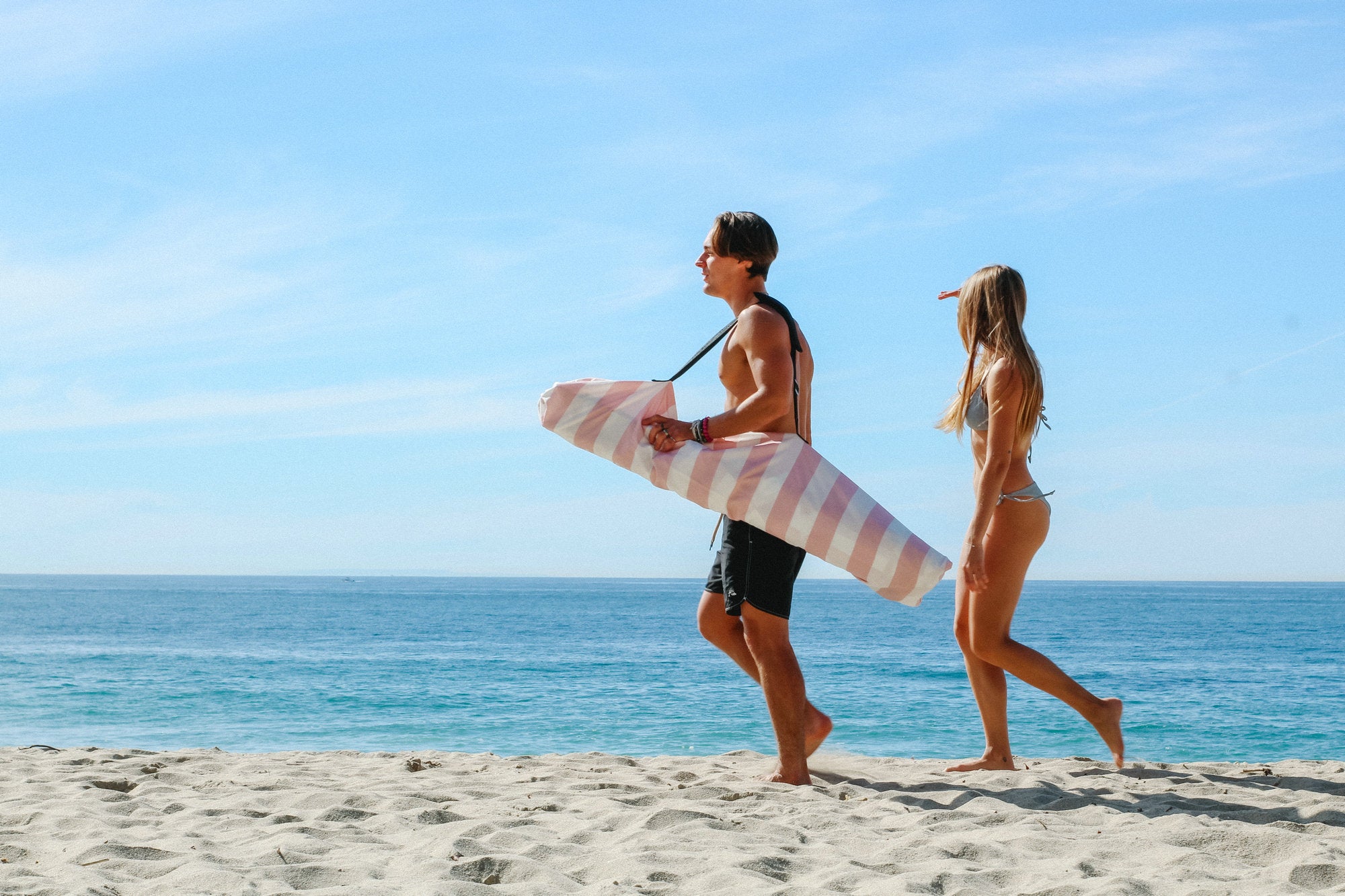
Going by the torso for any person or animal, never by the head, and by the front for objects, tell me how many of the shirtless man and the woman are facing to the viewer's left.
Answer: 2

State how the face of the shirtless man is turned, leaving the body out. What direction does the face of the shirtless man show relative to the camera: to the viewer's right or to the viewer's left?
to the viewer's left

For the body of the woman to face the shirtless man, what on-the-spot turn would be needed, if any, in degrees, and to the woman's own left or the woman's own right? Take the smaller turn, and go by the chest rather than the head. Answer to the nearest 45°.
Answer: approximately 45° to the woman's own left

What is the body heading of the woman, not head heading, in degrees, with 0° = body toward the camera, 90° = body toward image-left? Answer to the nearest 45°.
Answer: approximately 90°

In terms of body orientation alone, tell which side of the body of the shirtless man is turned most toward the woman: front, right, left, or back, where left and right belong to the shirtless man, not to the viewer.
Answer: back

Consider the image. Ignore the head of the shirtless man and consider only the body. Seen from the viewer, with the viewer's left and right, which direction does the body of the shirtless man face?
facing to the left of the viewer
